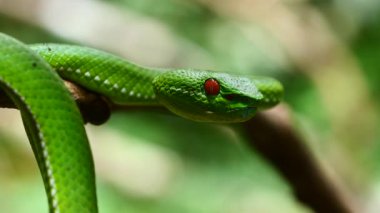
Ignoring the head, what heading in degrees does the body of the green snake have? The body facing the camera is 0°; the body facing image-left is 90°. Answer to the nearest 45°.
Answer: approximately 270°
